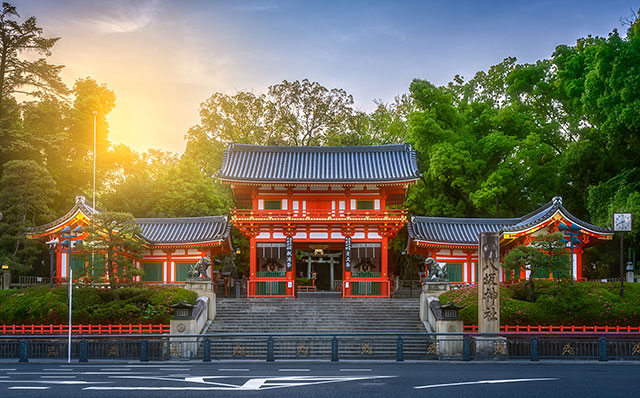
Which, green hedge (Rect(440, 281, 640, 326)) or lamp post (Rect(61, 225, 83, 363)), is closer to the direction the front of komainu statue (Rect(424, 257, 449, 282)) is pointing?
the lamp post

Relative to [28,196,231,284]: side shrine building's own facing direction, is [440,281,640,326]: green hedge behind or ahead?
ahead

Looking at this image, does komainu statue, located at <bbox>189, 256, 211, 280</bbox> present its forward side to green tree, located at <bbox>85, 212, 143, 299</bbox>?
no

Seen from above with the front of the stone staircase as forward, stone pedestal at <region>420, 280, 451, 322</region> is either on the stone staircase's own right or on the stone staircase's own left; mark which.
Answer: on the stone staircase's own left

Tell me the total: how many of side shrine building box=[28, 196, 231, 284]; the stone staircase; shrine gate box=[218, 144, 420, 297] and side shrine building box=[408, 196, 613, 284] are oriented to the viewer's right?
0

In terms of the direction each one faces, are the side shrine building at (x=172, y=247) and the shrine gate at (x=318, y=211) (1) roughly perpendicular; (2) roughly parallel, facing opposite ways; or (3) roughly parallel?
roughly parallel

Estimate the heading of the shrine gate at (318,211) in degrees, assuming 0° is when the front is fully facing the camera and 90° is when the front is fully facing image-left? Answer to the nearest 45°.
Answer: approximately 0°

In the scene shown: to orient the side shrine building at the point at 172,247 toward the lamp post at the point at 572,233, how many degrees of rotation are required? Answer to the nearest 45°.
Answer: approximately 45° to its left

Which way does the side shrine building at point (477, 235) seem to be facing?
toward the camera

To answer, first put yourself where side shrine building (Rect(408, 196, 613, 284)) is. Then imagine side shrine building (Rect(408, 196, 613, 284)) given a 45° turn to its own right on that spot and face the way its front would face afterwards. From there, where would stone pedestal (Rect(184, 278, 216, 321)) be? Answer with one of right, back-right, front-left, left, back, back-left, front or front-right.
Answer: front

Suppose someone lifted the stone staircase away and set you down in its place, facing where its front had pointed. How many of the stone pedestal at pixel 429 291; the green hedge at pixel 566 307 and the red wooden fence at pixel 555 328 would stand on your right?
0

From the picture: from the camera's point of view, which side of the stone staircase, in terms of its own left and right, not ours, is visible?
front
